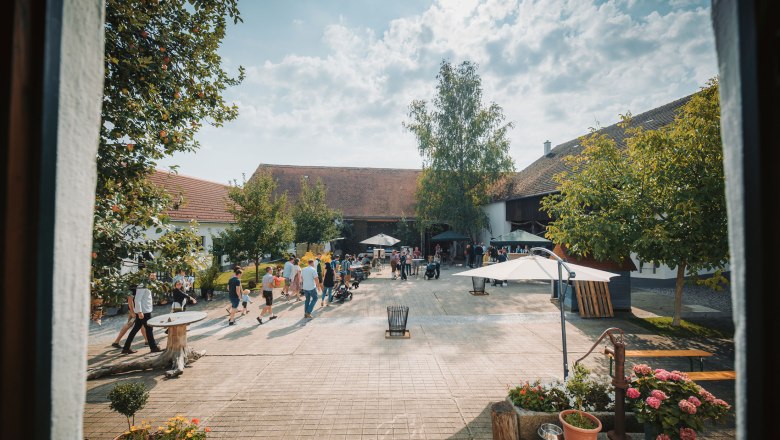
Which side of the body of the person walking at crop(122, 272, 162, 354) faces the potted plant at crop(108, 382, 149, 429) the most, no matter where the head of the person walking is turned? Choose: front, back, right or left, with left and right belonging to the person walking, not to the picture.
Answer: right

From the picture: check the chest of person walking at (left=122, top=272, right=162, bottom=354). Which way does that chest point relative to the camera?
to the viewer's right

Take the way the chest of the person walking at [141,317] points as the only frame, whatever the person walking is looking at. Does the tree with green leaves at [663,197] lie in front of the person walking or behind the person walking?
in front

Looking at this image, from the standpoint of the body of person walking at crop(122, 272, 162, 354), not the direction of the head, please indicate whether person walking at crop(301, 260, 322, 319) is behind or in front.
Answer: in front

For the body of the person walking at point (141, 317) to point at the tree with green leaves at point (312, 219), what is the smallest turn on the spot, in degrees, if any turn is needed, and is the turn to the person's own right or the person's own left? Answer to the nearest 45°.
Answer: approximately 45° to the person's own left

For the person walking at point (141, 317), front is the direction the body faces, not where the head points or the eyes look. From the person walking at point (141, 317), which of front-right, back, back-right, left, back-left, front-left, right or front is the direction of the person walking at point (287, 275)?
front-left

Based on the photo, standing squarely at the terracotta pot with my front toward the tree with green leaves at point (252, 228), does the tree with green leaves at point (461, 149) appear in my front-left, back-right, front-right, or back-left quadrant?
front-right

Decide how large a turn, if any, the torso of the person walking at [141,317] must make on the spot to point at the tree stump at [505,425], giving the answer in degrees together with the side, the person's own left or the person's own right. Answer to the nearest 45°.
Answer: approximately 45° to the person's own right

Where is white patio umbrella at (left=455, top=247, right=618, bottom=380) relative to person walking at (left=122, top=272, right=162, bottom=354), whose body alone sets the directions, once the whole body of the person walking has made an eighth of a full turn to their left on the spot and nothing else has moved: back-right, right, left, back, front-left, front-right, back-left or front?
right
